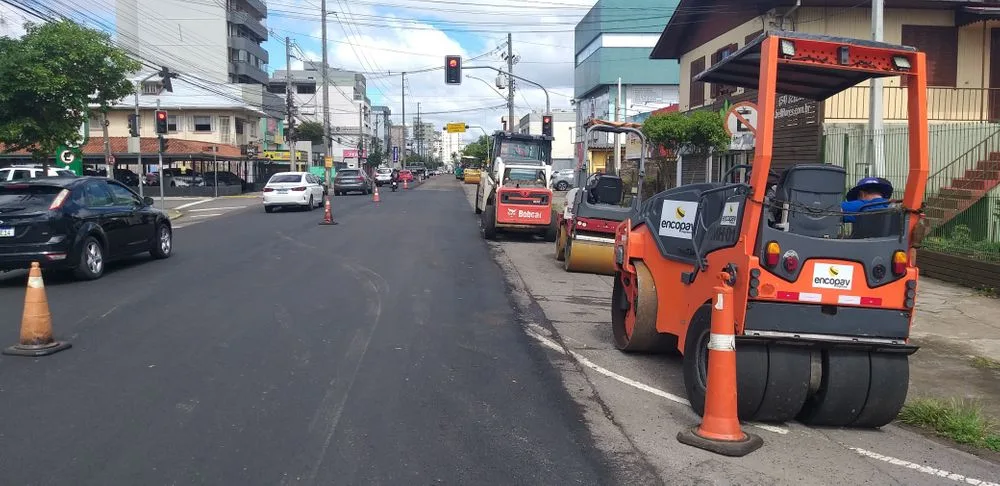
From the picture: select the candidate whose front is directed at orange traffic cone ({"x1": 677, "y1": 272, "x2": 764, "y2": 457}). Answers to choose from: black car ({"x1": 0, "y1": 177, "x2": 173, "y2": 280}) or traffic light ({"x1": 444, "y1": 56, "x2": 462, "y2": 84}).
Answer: the traffic light

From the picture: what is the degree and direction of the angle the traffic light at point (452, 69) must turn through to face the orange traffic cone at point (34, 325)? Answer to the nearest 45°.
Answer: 0° — it already faces it

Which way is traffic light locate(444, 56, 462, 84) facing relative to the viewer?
toward the camera

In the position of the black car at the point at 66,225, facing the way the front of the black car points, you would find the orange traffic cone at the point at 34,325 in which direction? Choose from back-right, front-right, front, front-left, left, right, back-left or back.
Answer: back-right

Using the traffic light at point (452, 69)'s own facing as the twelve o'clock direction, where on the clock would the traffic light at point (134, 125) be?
the traffic light at point (134, 125) is roughly at 3 o'clock from the traffic light at point (452, 69).

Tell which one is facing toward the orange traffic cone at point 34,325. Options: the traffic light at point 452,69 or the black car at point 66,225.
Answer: the traffic light

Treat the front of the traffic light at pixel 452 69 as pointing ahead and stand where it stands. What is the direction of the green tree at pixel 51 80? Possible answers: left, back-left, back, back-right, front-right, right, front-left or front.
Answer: front-right

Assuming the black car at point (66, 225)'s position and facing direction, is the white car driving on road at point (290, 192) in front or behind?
in front

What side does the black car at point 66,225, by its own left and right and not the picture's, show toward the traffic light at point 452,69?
front

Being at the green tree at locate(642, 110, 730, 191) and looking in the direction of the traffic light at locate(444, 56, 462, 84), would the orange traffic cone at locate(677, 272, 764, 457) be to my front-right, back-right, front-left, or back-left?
back-left

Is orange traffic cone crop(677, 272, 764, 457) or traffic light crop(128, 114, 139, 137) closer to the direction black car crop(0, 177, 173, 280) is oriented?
the traffic light

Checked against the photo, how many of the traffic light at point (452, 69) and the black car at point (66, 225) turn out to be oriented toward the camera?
1

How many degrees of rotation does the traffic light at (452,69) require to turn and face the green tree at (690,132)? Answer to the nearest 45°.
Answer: approximately 45° to its left

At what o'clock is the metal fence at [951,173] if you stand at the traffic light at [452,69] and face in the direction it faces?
The metal fence is roughly at 11 o'clock from the traffic light.

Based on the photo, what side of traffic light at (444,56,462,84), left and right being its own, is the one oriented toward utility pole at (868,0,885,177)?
front

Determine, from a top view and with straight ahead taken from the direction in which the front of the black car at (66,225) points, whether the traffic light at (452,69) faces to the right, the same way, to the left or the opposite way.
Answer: the opposite way
